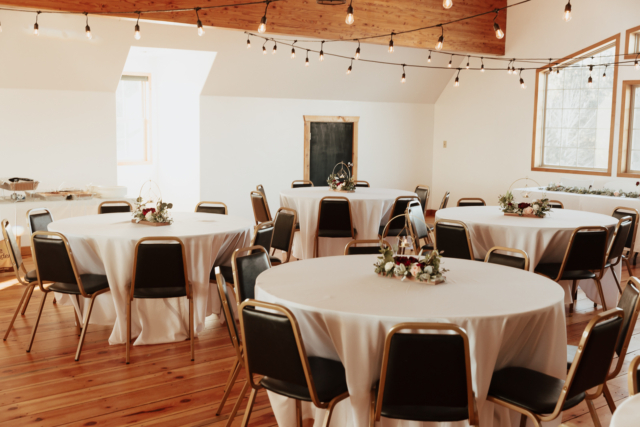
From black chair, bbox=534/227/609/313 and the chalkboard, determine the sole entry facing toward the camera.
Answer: the chalkboard

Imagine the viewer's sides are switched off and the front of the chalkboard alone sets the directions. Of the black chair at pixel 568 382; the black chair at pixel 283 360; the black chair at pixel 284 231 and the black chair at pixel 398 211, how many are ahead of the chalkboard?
4

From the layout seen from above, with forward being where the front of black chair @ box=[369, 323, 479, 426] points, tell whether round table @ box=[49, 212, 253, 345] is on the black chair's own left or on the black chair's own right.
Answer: on the black chair's own left

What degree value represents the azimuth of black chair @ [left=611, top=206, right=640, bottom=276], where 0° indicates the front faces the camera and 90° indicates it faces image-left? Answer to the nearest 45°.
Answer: approximately 45°

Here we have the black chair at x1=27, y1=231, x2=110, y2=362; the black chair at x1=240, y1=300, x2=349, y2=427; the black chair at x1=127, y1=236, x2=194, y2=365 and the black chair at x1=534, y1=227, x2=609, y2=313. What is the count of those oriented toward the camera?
0

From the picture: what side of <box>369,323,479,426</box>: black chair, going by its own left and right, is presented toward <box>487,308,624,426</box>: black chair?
right

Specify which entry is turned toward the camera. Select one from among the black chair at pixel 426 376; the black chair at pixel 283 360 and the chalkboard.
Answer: the chalkboard

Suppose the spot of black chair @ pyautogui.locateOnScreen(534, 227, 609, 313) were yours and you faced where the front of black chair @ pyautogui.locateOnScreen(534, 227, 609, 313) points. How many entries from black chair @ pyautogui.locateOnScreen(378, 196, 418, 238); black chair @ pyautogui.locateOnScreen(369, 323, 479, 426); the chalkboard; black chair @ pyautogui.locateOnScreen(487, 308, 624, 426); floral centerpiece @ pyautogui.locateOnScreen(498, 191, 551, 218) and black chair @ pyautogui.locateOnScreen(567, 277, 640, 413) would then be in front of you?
3

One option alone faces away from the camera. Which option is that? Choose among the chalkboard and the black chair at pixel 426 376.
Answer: the black chair

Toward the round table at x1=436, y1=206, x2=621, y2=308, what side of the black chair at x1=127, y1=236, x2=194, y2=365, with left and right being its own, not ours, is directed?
right

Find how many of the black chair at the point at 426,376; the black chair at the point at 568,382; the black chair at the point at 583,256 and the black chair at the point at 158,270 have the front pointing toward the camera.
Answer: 0

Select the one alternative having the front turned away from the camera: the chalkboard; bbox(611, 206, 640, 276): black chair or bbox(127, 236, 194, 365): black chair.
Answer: bbox(127, 236, 194, 365): black chair

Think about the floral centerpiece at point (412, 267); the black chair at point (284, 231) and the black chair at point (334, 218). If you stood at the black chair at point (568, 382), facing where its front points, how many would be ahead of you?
3

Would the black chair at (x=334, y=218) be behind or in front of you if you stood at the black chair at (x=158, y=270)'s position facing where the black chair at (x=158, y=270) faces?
in front

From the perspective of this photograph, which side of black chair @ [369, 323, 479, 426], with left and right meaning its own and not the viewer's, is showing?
back

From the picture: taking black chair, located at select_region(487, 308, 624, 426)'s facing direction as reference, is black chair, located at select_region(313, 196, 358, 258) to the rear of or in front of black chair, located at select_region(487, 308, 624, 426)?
in front

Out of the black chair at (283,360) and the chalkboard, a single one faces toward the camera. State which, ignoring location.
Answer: the chalkboard

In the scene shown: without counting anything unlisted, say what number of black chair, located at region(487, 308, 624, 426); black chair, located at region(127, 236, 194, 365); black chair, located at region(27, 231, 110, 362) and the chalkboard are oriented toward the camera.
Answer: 1

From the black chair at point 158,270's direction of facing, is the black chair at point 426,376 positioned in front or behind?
behind

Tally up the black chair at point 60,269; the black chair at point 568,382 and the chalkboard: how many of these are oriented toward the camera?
1

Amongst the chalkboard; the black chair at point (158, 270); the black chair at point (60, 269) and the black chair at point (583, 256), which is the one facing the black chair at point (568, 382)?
the chalkboard

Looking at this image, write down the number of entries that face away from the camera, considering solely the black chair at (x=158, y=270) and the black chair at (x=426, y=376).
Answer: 2
